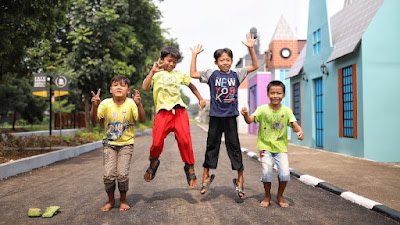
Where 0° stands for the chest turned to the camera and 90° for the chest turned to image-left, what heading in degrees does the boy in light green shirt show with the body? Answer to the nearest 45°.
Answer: approximately 0°

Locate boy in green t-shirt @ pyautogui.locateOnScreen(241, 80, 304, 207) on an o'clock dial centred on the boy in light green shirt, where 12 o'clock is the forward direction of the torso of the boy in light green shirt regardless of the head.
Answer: The boy in green t-shirt is roughly at 9 o'clock from the boy in light green shirt.

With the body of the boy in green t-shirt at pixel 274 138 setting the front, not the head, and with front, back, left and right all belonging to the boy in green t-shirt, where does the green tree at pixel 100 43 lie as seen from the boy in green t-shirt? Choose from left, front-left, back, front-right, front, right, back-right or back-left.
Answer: back-right

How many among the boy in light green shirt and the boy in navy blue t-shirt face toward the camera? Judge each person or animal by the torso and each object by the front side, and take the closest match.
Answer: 2

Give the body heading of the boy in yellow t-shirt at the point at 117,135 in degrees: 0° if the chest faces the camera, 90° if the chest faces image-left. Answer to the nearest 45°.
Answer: approximately 0°
